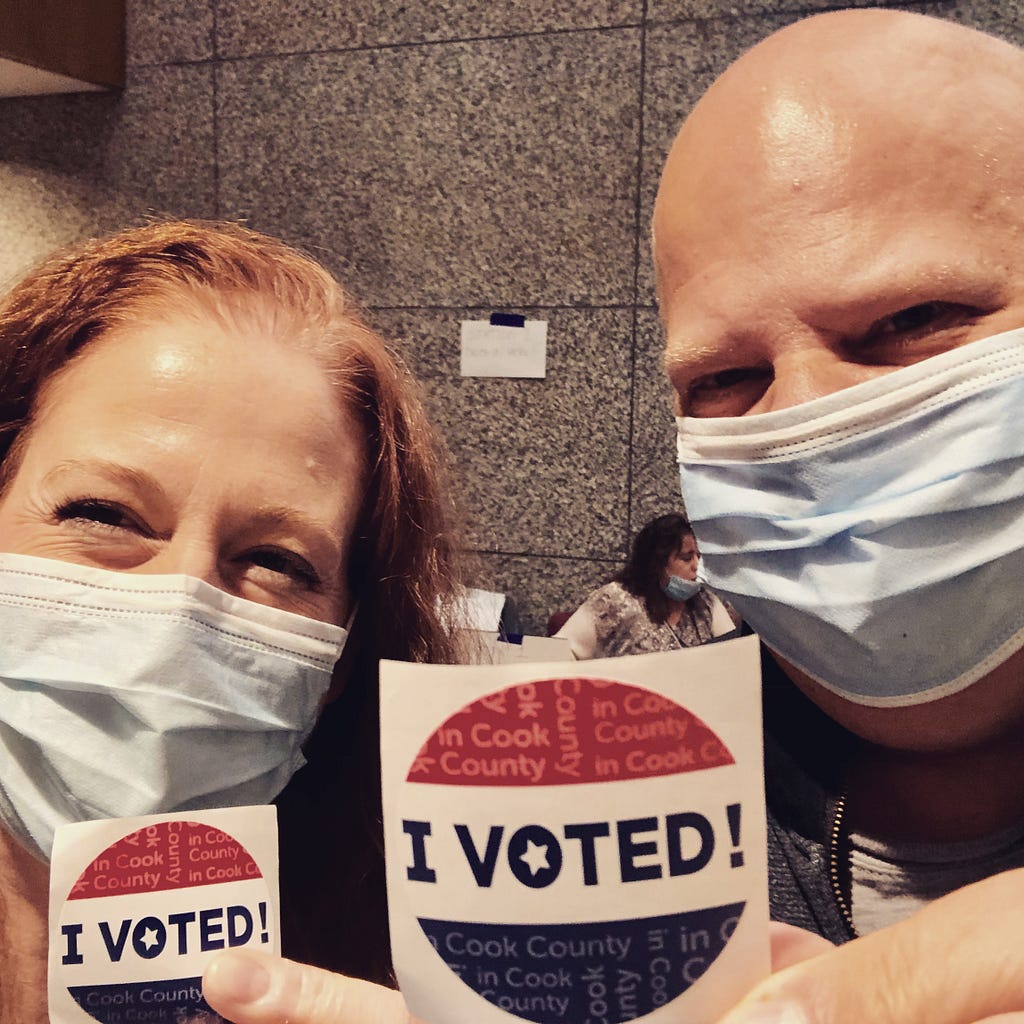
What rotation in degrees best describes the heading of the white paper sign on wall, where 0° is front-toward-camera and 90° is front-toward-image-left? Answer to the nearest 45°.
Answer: approximately 0°

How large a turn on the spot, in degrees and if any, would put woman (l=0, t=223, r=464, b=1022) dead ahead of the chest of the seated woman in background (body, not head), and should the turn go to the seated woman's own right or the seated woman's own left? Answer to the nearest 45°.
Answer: approximately 45° to the seated woman's own right

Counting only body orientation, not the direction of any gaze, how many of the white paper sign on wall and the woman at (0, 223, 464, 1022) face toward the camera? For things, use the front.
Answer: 2

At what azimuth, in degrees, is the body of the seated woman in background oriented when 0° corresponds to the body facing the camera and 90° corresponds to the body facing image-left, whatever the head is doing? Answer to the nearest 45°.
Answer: approximately 315°

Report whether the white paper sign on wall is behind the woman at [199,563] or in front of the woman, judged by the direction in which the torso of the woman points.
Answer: behind
